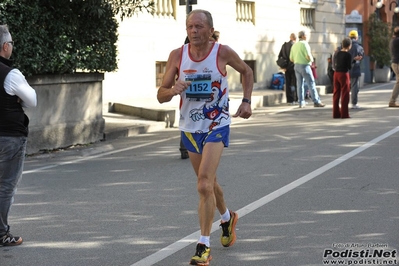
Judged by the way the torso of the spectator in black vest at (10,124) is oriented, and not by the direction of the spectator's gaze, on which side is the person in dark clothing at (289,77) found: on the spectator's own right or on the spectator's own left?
on the spectator's own left

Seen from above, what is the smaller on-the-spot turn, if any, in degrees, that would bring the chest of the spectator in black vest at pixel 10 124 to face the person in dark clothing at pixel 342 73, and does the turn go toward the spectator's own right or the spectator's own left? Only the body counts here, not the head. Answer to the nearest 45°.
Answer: approximately 45° to the spectator's own left

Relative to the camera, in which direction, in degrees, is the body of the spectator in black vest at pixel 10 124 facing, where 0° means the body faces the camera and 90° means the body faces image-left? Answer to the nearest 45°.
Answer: approximately 270°

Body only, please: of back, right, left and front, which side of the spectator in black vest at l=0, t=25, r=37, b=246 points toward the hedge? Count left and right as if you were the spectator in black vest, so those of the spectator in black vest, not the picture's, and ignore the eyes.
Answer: left

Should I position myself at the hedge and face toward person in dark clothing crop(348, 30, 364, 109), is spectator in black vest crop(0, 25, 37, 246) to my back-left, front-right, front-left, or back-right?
back-right
